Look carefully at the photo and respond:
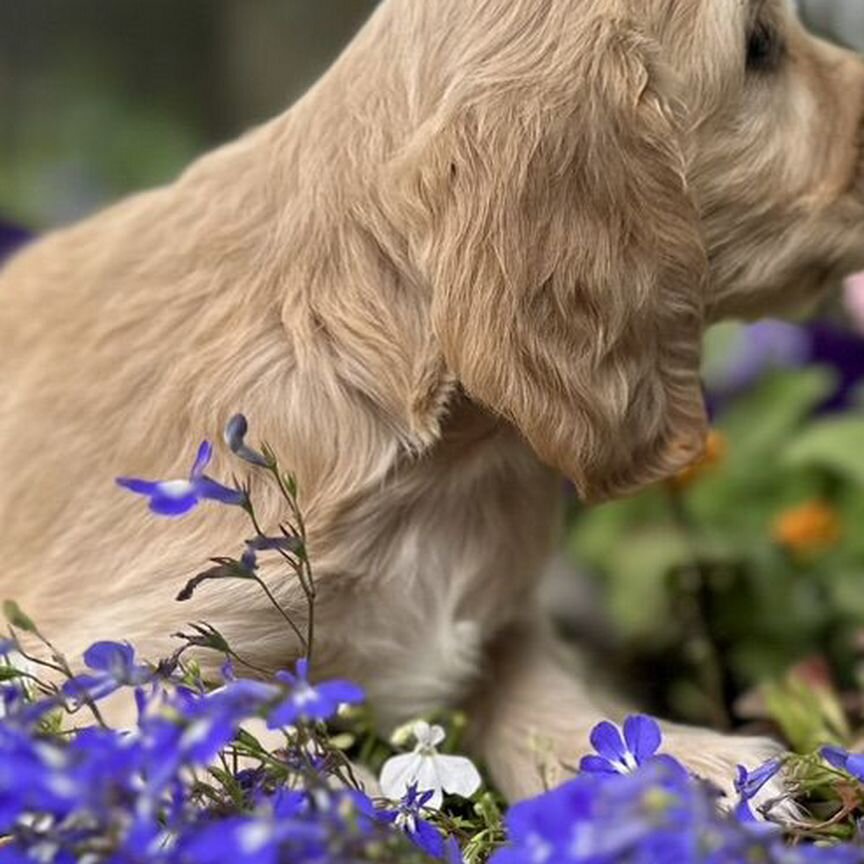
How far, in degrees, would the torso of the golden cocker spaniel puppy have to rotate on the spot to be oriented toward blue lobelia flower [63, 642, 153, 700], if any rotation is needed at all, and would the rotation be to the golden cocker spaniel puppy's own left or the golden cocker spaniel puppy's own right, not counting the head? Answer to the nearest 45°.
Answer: approximately 90° to the golden cocker spaniel puppy's own right

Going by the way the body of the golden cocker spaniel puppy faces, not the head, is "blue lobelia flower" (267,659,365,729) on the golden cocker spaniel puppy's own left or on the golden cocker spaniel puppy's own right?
on the golden cocker spaniel puppy's own right

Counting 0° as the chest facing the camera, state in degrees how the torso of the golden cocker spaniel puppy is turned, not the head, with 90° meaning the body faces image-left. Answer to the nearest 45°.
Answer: approximately 270°

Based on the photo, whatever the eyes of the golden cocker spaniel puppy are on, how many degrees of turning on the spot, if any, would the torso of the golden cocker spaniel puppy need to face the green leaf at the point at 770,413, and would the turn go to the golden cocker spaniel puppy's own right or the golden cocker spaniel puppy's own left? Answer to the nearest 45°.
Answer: approximately 45° to the golden cocker spaniel puppy's own left

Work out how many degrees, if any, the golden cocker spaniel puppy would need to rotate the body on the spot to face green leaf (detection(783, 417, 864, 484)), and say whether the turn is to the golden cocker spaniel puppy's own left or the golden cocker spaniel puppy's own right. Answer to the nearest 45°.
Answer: approximately 45° to the golden cocker spaniel puppy's own left

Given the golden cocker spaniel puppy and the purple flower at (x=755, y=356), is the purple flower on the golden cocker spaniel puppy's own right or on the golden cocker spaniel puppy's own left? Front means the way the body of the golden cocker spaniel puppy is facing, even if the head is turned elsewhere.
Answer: on the golden cocker spaniel puppy's own left

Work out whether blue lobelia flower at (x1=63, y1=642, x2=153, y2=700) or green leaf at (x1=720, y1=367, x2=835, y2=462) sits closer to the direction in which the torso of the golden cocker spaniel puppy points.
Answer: the green leaf
